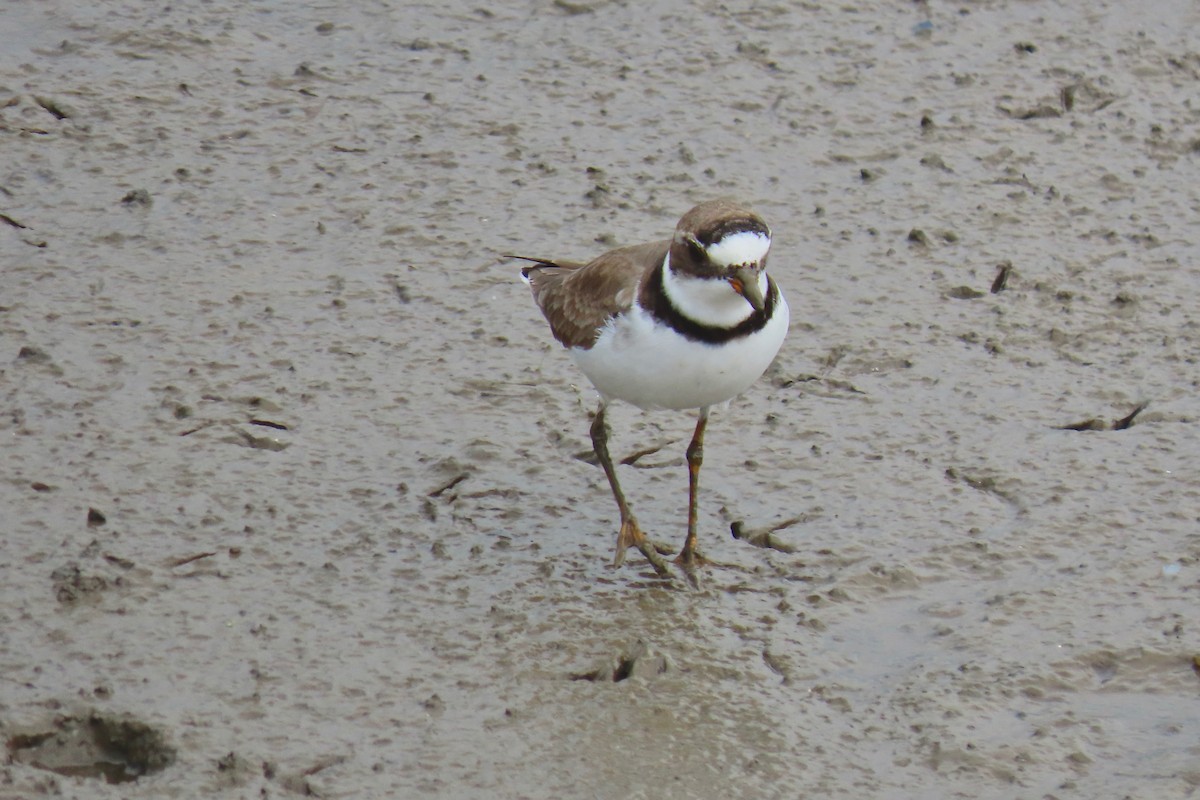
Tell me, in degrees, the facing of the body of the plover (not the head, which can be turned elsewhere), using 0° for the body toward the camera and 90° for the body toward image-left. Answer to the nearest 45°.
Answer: approximately 315°
